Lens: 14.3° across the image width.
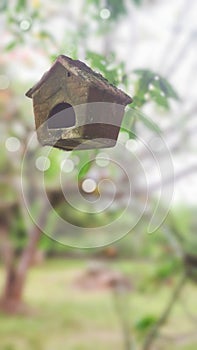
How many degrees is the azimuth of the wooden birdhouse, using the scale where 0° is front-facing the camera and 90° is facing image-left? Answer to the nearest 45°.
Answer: approximately 45°

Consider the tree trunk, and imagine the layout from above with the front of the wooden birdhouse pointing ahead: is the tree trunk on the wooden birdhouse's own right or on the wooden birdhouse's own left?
on the wooden birdhouse's own right
